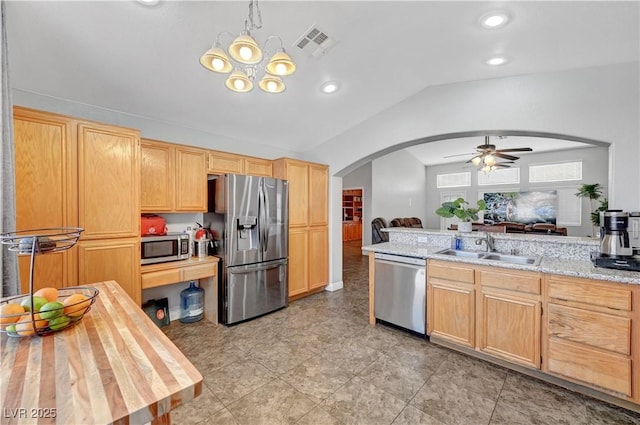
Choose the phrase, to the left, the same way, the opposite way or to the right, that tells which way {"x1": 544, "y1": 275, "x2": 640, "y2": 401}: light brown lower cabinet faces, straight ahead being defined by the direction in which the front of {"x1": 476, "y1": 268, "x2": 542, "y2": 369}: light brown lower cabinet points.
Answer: the same way

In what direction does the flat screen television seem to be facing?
toward the camera

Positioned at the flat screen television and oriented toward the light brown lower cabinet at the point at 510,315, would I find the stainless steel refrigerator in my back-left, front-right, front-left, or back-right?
front-right

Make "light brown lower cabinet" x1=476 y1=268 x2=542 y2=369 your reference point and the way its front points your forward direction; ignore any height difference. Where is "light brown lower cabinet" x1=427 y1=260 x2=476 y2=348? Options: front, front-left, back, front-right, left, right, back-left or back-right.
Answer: front-right

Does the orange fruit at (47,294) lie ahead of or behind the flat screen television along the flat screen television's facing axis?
ahead

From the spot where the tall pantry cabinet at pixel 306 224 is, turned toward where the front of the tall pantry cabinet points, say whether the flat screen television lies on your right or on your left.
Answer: on your left

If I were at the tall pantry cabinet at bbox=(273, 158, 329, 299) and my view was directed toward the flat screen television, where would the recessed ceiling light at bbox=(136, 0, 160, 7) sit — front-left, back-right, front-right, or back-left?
back-right

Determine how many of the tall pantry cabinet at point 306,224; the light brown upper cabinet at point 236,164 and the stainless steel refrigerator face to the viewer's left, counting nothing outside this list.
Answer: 0

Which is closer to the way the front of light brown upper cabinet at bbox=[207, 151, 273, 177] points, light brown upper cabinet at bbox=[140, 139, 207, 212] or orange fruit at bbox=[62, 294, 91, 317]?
the orange fruit

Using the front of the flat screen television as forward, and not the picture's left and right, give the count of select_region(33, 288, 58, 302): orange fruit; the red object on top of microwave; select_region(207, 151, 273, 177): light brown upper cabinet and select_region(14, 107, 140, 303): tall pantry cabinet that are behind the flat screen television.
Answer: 0

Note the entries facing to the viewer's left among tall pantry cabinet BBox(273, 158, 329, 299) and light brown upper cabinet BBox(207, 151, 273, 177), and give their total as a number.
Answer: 0

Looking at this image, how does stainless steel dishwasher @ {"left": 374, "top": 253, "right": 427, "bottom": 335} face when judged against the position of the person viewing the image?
facing the viewer and to the left of the viewer

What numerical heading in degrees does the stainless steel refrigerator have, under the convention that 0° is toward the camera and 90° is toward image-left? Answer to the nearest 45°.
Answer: approximately 315°

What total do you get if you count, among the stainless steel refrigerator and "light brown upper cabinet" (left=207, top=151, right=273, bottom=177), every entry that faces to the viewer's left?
0

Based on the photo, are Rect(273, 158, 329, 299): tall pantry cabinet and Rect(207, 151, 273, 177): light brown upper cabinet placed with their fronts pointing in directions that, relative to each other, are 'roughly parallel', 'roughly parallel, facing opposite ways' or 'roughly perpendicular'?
roughly parallel

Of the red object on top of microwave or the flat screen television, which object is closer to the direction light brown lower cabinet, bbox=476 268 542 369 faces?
the red object on top of microwave

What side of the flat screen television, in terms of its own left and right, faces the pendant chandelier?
front
